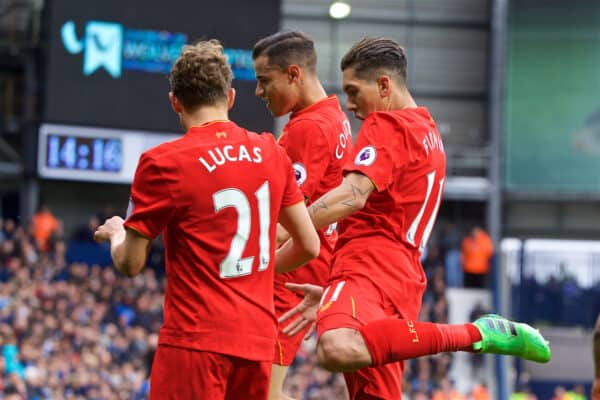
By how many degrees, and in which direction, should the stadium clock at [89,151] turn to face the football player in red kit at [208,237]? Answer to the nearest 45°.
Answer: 0° — it already faces them

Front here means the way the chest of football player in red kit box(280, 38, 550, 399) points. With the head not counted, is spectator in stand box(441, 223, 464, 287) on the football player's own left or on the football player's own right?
on the football player's own right

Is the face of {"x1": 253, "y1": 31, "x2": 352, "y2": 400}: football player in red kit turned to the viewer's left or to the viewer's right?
to the viewer's left

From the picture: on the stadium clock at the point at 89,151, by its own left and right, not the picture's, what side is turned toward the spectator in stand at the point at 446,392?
left

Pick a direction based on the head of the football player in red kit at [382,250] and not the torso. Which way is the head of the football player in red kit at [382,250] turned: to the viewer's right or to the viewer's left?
to the viewer's left

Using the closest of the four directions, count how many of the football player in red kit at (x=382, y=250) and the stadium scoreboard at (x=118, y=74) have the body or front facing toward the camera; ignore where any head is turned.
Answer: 1
